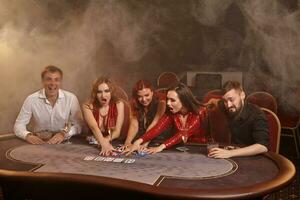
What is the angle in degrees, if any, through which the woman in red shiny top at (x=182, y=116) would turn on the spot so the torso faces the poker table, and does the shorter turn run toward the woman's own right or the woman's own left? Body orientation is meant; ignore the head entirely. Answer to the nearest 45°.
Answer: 0° — they already face it

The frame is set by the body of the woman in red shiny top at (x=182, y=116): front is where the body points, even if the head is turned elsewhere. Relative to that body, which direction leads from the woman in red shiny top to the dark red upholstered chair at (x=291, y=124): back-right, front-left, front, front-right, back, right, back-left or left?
back-left

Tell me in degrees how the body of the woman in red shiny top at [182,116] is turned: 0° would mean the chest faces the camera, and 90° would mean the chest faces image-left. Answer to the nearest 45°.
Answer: approximately 45°

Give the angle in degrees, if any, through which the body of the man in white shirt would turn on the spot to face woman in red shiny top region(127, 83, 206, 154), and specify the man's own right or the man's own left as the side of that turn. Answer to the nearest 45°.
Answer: approximately 45° to the man's own left

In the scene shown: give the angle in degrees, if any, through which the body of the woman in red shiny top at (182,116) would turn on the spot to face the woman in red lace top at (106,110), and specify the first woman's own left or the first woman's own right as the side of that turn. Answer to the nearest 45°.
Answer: approximately 45° to the first woman's own right

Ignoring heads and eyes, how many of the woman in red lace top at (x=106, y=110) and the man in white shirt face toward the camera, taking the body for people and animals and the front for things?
2

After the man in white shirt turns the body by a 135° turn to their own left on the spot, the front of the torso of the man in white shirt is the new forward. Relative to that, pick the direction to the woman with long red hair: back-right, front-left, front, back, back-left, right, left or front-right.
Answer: right

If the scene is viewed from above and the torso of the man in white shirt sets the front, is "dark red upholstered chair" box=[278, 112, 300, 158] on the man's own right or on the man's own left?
on the man's own left

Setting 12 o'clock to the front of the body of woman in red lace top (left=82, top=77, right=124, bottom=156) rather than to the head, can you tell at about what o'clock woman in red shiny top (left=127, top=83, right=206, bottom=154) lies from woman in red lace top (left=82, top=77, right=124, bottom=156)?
woman in red shiny top (left=127, top=83, right=206, bottom=154) is roughly at 10 o'clock from woman in red lace top (left=82, top=77, right=124, bottom=156).
